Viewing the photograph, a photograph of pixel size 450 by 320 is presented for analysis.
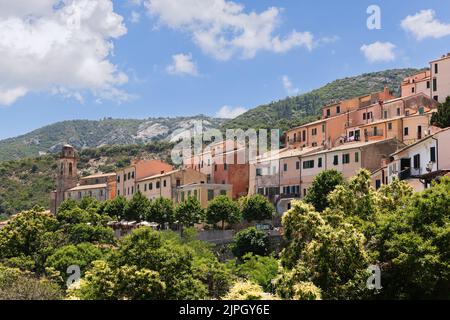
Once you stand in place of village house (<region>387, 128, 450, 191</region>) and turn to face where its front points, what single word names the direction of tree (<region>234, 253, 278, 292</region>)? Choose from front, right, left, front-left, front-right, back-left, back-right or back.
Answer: front-right

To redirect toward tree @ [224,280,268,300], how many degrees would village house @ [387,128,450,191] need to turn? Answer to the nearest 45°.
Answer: approximately 45° to its left

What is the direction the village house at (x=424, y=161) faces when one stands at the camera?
facing the viewer and to the left of the viewer

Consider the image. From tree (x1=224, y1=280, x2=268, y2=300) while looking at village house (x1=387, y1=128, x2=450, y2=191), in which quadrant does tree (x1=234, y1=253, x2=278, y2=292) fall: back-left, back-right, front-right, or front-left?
front-left
